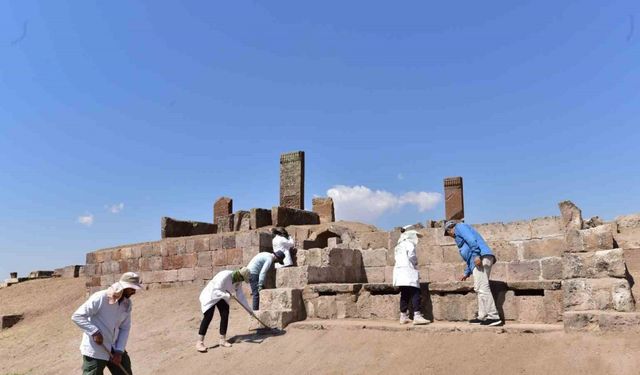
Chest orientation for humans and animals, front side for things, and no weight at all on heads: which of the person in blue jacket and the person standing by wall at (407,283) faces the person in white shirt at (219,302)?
the person in blue jacket

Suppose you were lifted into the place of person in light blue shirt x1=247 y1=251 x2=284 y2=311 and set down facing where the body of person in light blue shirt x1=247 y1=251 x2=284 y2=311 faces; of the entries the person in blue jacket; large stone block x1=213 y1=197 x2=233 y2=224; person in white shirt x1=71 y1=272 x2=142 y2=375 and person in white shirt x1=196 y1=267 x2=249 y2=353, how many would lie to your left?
1

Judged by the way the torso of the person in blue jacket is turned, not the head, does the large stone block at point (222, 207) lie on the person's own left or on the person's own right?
on the person's own right

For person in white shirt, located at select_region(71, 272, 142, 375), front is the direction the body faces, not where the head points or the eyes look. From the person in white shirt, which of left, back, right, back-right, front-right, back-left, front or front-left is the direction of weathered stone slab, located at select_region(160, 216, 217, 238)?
back-left

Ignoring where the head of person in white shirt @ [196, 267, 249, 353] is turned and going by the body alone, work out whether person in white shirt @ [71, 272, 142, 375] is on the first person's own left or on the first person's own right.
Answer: on the first person's own right

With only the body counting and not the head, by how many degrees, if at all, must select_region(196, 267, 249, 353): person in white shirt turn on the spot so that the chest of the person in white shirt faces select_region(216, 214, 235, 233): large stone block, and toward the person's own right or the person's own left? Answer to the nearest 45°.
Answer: approximately 90° to the person's own left

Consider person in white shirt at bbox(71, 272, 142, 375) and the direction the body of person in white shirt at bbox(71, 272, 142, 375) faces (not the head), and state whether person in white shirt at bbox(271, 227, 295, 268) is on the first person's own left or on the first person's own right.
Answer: on the first person's own left

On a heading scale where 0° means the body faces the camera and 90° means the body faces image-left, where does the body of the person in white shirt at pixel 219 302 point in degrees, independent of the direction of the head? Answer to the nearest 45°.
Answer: approximately 270°
